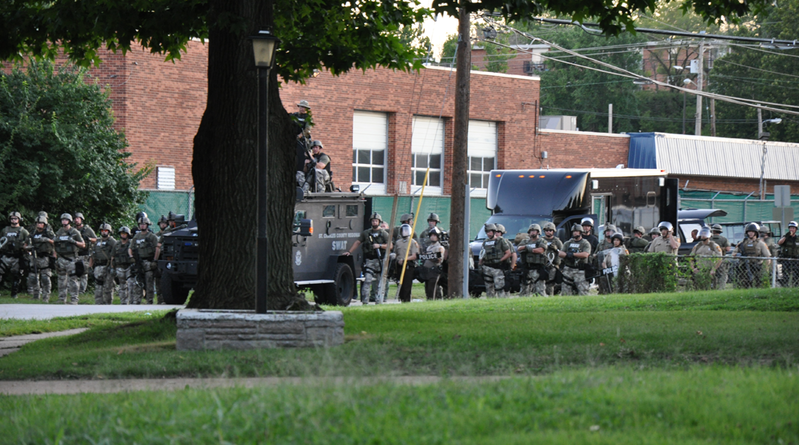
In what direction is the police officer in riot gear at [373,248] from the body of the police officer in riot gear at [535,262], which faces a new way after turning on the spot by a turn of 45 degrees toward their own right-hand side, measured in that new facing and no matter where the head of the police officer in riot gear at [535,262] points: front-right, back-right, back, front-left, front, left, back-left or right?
front-right

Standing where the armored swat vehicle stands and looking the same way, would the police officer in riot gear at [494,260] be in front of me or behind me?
behind

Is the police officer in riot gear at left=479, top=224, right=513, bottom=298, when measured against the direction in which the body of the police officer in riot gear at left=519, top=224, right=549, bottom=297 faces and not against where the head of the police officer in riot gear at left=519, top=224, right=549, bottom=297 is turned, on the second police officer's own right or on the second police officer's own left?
on the second police officer's own right

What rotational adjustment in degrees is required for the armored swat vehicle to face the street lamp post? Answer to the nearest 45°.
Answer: approximately 45° to its left

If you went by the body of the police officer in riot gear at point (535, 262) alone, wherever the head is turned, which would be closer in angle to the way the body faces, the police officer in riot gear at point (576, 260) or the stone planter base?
the stone planter base

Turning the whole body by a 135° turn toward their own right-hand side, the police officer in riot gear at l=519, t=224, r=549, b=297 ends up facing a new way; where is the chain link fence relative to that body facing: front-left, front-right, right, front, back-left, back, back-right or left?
back-right

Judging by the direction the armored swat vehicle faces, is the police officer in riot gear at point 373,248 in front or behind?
behind

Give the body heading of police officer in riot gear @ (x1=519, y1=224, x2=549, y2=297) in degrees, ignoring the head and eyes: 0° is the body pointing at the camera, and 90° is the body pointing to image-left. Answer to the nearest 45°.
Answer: approximately 0°

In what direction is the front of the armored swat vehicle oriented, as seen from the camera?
facing the viewer and to the left of the viewer

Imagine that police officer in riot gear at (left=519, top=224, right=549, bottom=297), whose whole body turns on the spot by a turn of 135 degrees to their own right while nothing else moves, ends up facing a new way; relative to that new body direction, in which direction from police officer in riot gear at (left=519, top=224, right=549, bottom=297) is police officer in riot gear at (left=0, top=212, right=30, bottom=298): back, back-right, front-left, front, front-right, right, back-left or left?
front-left

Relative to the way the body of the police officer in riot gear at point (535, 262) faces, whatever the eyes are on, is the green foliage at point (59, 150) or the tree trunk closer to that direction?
the tree trunk

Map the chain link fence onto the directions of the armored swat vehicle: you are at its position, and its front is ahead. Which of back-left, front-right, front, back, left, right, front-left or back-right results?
back-left

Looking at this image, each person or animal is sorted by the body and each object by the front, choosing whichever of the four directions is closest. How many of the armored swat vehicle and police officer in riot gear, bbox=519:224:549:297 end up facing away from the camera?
0

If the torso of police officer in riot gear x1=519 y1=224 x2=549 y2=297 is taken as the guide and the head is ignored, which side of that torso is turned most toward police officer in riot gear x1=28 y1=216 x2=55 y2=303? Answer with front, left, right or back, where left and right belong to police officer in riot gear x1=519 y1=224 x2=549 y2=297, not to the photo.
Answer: right

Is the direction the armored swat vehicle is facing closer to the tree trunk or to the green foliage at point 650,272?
the tree trunk
